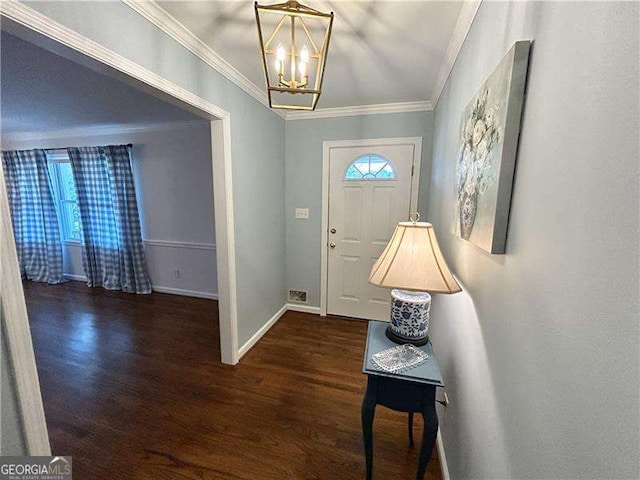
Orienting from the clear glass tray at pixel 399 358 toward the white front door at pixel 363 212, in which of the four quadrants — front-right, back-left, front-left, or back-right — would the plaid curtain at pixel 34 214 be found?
front-left

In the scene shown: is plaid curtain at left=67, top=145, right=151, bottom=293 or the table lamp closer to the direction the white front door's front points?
the table lamp

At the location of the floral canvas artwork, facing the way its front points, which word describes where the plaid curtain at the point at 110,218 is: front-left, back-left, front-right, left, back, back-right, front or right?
front

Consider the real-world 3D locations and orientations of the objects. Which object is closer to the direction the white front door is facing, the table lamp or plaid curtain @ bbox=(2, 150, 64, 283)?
the table lamp

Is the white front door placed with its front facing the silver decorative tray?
yes

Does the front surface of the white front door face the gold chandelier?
yes

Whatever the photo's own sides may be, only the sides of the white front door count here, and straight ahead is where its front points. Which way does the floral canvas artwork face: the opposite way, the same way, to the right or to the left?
to the right

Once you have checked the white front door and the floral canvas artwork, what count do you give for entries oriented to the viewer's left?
1

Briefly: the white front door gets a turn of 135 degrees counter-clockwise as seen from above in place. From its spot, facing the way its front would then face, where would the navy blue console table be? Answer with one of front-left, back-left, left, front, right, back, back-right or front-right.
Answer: back-right

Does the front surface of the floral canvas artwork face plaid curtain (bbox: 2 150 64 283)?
yes

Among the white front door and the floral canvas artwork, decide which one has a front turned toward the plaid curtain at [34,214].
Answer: the floral canvas artwork

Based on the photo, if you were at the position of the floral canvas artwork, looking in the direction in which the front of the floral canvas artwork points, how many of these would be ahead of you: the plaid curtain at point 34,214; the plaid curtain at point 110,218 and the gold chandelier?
3

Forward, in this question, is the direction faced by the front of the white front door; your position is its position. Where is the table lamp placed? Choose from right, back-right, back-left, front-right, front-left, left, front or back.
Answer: front

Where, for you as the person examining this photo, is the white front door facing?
facing the viewer

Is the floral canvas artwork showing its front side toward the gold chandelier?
yes

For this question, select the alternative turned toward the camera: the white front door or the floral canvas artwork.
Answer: the white front door

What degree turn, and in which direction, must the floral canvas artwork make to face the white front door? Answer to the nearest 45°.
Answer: approximately 45° to its right

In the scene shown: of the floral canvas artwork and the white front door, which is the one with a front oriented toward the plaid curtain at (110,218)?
the floral canvas artwork

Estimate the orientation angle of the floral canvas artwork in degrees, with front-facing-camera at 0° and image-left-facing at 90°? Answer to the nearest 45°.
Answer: approximately 90°

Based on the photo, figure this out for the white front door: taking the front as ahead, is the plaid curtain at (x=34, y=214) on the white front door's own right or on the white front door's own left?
on the white front door's own right
